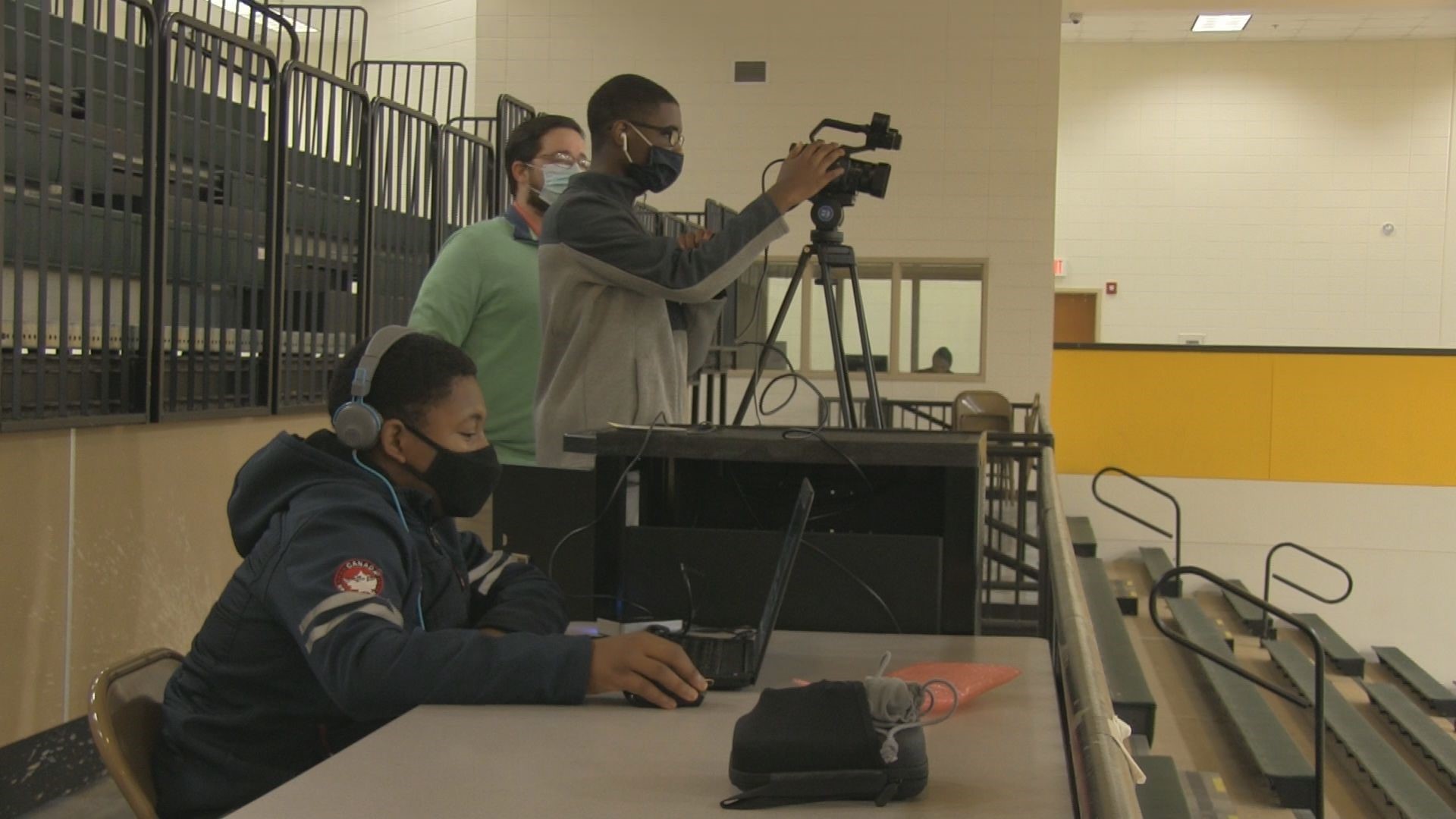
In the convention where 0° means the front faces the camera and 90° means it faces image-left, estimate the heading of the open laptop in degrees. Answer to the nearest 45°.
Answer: approximately 90°

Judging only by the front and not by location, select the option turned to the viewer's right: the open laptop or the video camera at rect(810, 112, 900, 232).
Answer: the video camera

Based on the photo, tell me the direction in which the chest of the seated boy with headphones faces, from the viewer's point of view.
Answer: to the viewer's right

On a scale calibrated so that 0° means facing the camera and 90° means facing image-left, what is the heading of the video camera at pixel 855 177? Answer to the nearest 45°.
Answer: approximately 270°

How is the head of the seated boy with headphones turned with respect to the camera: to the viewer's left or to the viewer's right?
to the viewer's right

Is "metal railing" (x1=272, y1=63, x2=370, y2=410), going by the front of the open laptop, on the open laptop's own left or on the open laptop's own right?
on the open laptop's own right

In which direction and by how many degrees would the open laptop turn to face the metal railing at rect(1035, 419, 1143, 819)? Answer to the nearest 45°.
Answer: approximately 135° to its left
